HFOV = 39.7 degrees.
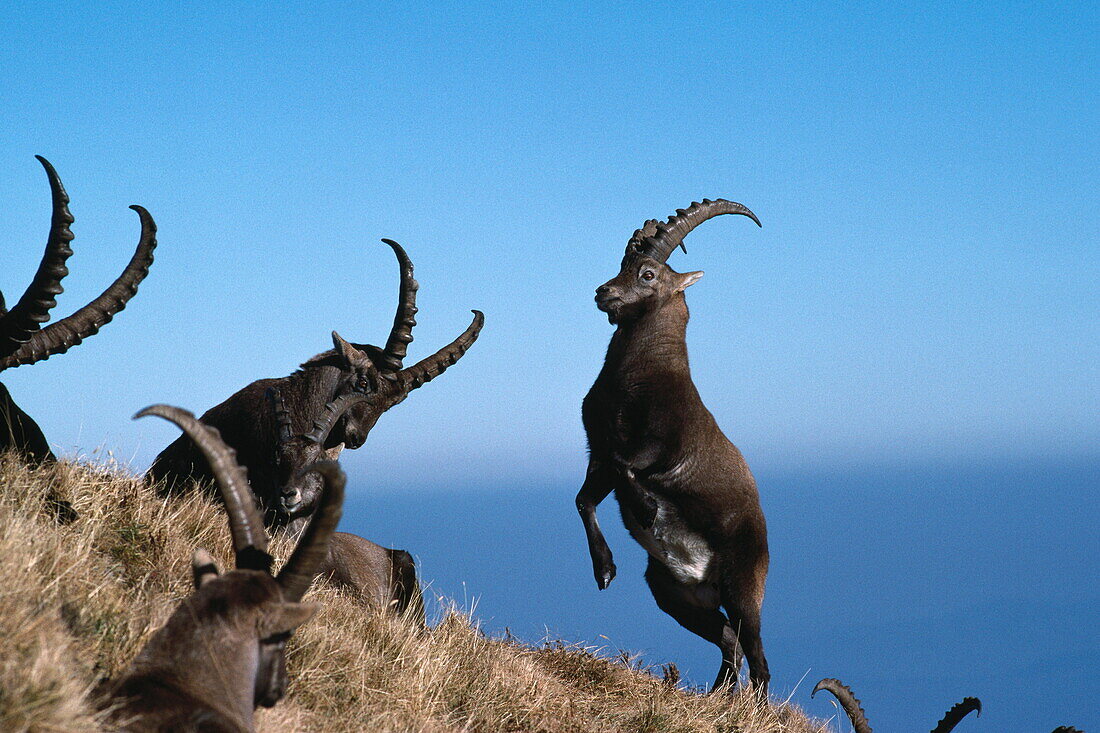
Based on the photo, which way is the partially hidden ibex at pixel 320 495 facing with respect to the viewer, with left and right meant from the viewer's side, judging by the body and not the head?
facing the viewer and to the left of the viewer
